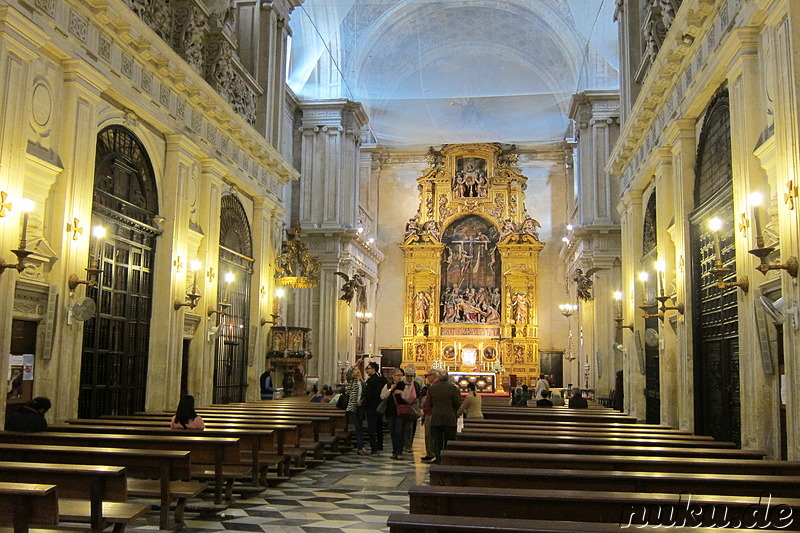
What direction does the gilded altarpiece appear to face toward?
toward the camera

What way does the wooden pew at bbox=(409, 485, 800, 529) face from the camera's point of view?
away from the camera

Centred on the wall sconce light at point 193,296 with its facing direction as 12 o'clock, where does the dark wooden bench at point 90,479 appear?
The dark wooden bench is roughly at 3 o'clock from the wall sconce light.

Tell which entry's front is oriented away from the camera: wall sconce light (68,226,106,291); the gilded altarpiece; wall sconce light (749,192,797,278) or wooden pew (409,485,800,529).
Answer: the wooden pew

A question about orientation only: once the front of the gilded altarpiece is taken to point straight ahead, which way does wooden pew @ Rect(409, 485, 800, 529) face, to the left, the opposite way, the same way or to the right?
the opposite way

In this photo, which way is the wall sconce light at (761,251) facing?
to the viewer's left

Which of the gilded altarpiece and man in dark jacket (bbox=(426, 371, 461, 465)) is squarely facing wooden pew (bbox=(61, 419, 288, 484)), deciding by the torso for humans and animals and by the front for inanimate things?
the gilded altarpiece

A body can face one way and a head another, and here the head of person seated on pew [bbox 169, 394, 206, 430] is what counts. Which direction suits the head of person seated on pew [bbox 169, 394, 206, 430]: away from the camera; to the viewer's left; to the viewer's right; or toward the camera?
away from the camera

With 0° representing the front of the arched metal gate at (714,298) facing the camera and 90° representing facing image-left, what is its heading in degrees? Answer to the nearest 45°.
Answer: approximately 45°

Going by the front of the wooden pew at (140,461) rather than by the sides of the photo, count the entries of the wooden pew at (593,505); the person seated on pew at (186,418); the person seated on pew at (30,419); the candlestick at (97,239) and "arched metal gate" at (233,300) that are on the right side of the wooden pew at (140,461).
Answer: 1

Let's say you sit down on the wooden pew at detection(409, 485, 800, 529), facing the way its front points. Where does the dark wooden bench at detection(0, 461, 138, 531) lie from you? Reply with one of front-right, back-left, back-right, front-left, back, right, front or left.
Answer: left

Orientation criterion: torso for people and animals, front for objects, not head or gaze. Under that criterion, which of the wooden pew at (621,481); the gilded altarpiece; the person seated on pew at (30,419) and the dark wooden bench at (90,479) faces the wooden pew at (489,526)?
the gilded altarpiece

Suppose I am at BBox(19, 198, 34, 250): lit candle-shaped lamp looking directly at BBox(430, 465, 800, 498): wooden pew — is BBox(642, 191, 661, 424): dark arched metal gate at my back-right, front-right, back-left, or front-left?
front-left

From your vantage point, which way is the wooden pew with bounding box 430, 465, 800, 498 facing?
away from the camera

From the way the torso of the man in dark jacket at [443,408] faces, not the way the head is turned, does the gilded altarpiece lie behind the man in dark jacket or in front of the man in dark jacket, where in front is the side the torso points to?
in front

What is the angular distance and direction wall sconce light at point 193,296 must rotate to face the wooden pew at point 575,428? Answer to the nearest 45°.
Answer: approximately 45° to its right

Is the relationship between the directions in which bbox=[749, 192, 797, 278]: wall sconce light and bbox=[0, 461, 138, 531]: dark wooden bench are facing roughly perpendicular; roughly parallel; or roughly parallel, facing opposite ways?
roughly perpendicular

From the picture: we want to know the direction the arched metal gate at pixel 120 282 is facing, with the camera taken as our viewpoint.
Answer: facing the viewer and to the right of the viewer

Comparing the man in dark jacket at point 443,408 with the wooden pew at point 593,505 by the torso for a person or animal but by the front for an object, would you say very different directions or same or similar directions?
same or similar directions

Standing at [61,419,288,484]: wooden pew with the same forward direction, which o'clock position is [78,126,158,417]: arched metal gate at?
The arched metal gate is roughly at 11 o'clock from the wooden pew.

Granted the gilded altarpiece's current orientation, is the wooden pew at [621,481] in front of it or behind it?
in front

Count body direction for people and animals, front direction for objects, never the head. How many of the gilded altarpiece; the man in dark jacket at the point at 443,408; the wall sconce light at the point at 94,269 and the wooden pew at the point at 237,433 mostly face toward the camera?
1
